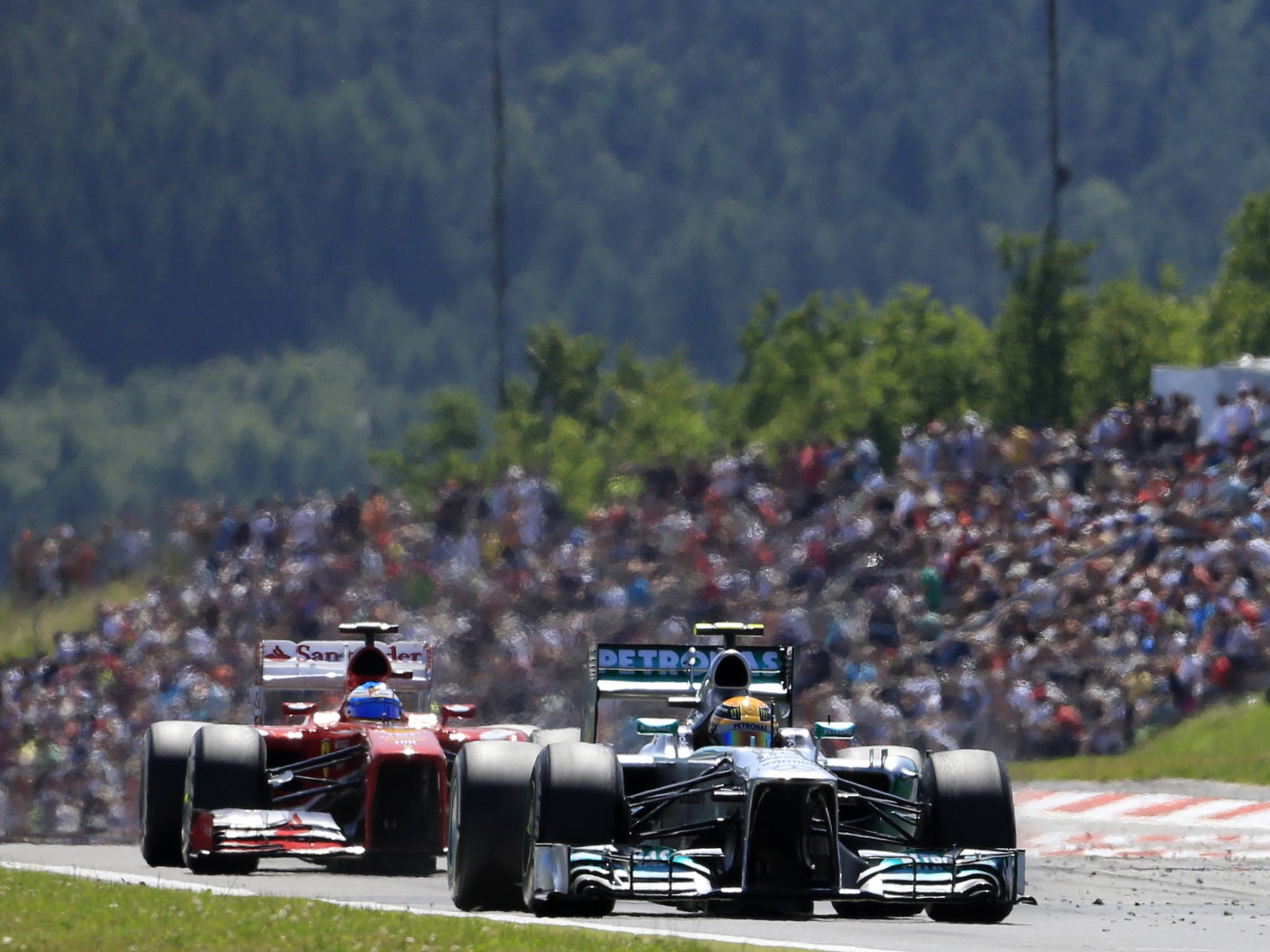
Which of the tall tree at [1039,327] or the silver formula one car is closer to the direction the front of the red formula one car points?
the silver formula one car

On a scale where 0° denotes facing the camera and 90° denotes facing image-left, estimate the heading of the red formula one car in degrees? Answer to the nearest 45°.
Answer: approximately 0°

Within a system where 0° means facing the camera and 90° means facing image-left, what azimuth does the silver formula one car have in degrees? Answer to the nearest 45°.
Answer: approximately 0°

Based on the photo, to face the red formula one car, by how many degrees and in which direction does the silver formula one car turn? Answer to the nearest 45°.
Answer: approximately 135° to its right

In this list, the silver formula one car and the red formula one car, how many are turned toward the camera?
2

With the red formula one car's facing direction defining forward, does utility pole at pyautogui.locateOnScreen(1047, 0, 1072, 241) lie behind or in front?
behind

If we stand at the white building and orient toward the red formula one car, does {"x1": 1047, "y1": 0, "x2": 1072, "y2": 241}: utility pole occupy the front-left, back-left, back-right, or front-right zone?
back-right

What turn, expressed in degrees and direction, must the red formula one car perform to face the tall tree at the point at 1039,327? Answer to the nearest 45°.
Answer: approximately 135° to its left

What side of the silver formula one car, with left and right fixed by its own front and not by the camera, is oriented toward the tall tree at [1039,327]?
back

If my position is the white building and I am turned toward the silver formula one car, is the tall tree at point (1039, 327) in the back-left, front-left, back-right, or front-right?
back-right
